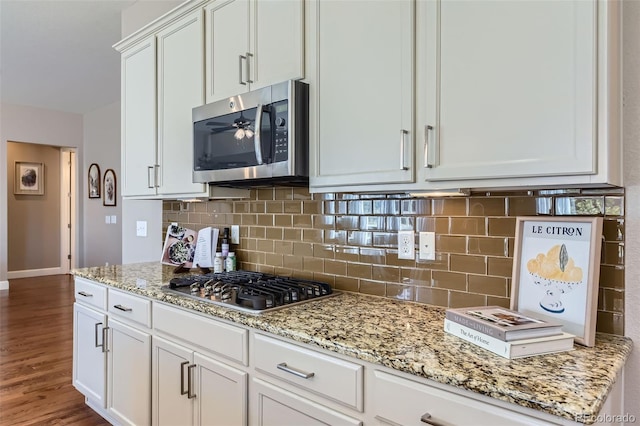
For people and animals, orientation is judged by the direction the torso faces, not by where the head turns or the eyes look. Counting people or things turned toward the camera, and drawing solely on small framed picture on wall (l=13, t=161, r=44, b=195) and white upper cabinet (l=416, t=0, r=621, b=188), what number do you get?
2

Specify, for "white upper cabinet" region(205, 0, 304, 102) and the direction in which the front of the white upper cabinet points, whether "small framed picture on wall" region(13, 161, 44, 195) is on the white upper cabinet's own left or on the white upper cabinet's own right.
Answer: on the white upper cabinet's own right

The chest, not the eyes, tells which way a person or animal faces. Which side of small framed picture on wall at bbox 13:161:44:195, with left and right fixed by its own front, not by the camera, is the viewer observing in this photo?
front

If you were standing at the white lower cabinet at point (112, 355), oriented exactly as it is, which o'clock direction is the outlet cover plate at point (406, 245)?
The outlet cover plate is roughly at 9 o'clock from the white lower cabinet.

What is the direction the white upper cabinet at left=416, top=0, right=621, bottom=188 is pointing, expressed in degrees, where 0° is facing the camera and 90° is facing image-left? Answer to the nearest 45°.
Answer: approximately 0°

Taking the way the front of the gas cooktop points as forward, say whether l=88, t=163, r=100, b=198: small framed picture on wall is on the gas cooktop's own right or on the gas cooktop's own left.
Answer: on the gas cooktop's own right

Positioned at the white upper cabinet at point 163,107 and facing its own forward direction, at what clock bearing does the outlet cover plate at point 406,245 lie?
The outlet cover plate is roughly at 9 o'clock from the white upper cabinet.

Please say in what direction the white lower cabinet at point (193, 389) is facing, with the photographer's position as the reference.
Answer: facing the viewer and to the left of the viewer

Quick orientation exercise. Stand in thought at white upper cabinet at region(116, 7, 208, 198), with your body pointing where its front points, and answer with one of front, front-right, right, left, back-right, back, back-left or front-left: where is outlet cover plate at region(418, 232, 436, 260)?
left

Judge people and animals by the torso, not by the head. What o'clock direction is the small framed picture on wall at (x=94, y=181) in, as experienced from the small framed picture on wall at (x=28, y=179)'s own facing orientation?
the small framed picture on wall at (x=94, y=181) is roughly at 11 o'clock from the small framed picture on wall at (x=28, y=179).
